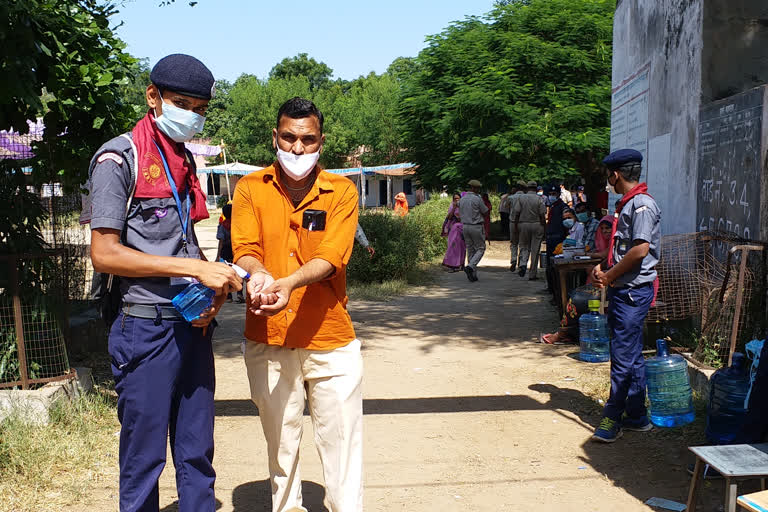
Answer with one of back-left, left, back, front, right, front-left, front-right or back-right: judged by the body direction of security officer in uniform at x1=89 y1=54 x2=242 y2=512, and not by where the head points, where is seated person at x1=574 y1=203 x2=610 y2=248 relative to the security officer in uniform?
left

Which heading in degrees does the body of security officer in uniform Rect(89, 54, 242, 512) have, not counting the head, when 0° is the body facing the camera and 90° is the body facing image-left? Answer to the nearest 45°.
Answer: approximately 315°

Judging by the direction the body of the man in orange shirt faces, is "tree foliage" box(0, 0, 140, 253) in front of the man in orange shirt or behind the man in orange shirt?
behind

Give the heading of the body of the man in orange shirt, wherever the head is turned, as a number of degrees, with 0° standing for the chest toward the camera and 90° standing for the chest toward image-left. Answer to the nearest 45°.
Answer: approximately 0°

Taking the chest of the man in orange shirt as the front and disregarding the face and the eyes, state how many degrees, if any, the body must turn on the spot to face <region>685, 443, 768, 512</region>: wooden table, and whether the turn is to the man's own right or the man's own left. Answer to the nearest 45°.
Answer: approximately 90° to the man's own left
